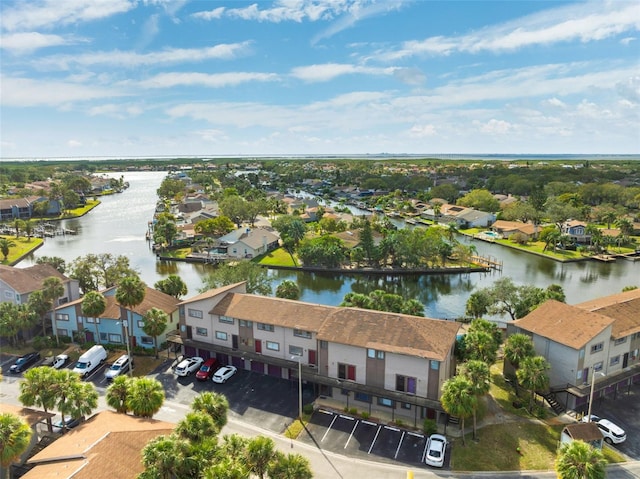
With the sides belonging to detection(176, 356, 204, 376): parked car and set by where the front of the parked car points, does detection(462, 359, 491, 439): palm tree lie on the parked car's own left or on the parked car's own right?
on the parked car's own right

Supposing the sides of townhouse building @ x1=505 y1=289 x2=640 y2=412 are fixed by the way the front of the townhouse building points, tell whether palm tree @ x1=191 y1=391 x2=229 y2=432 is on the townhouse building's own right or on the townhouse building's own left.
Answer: on the townhouse building's own right

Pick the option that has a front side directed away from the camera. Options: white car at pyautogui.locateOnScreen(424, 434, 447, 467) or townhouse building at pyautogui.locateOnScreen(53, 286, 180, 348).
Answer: the white car

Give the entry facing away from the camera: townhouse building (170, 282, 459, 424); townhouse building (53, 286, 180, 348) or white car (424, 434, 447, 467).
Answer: the white car

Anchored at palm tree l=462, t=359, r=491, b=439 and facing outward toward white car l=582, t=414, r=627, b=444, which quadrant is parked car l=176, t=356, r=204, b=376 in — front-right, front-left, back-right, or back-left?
back-left

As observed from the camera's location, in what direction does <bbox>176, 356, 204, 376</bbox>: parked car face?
facing away from the viewer and to the right of the viewer

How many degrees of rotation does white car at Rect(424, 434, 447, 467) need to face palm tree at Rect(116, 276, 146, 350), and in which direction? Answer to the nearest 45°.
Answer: approximately 90° to its left

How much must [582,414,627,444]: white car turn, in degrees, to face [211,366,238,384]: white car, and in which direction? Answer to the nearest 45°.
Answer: approximately 45° to its left

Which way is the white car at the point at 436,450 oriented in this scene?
away from the camera

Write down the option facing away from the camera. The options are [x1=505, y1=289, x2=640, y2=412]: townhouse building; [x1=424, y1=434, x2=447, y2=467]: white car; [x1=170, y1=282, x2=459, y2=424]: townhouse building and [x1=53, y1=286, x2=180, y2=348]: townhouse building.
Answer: the white car

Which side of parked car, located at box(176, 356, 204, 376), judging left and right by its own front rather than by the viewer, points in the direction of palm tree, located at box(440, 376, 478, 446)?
right

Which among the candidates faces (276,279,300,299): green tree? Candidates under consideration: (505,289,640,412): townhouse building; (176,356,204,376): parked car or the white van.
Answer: the parked car

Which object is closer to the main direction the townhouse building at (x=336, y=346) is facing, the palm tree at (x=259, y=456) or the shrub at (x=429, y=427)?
the palm tree

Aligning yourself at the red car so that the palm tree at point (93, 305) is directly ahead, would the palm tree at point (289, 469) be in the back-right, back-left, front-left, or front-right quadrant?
back-left
